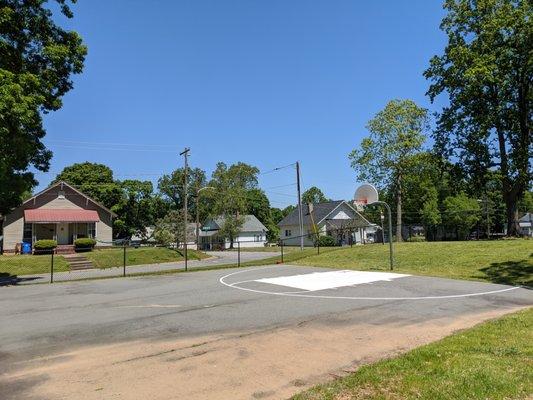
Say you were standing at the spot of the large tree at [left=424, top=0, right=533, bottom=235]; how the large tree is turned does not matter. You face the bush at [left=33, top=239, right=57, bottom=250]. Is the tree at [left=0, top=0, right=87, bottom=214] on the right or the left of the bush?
left

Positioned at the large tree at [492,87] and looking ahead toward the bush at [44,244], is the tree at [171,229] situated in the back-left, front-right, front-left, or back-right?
front-right

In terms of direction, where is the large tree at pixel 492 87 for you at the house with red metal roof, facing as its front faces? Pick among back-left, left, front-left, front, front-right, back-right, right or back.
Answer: front-left

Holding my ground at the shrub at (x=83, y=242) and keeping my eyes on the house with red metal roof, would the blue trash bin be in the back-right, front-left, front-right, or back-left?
front-left

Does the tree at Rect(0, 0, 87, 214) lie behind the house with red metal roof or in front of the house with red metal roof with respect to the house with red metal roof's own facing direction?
in front

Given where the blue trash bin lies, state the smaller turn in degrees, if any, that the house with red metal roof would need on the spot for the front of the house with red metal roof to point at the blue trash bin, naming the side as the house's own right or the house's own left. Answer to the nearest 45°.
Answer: approximately 45° to the house's own right

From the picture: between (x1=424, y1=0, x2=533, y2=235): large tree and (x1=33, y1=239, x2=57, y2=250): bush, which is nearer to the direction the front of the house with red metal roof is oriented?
the bush

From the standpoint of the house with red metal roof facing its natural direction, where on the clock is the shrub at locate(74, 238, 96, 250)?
The shrub is roughly at 11 o'clock from the house with red metal roof.

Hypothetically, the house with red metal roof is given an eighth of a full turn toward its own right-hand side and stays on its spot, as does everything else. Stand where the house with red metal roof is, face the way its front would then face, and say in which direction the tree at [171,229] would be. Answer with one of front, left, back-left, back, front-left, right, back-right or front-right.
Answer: back-left

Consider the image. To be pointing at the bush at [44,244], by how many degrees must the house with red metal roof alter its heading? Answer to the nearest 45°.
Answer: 0° — it already faces it

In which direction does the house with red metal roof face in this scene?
toward the camera

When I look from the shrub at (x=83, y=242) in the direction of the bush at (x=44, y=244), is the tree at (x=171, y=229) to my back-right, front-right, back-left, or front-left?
back-right
